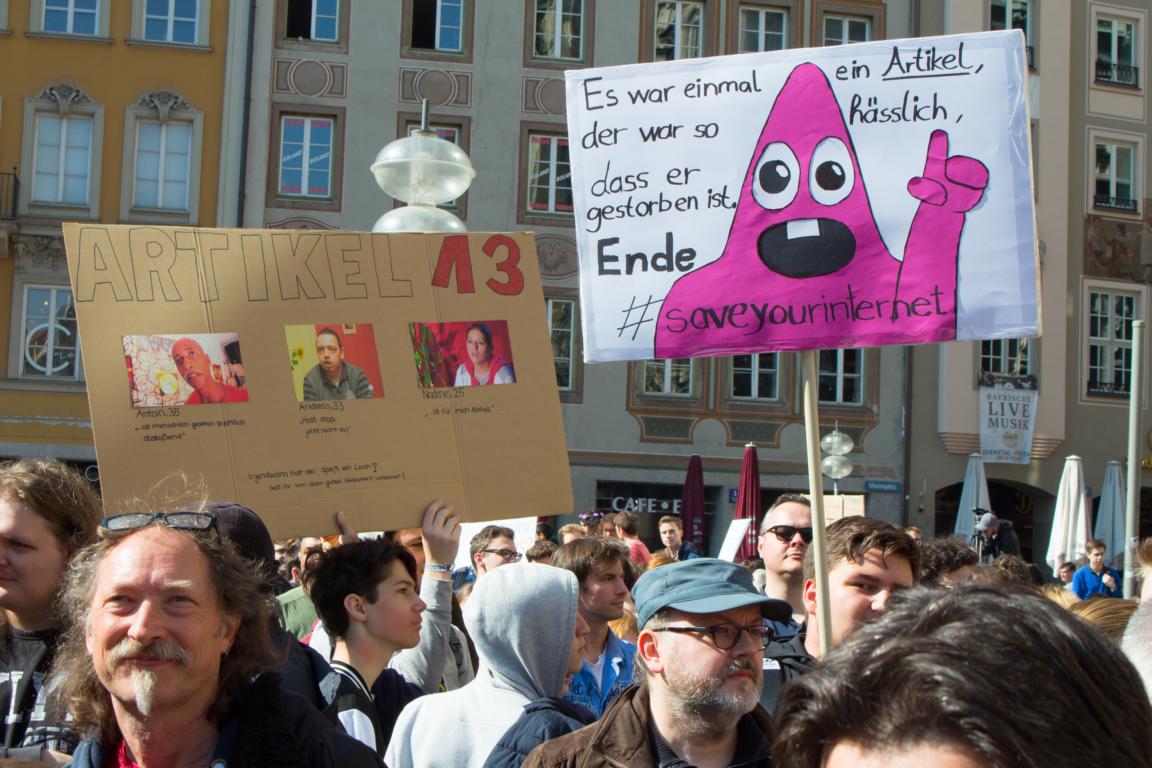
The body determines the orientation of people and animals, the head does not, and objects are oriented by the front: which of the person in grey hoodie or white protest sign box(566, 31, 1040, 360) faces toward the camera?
the white protest sign

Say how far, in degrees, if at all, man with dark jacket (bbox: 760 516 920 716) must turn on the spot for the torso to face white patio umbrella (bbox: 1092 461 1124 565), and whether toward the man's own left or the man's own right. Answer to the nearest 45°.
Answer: approximately 135° to the man's own left

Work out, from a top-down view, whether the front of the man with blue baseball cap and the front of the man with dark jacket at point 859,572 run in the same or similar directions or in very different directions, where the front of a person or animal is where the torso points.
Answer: same or similar directions

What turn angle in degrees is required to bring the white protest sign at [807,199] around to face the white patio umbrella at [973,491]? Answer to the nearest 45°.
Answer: approximately 180°

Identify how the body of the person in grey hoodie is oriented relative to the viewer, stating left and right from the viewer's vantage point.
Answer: facing away from the viewer and to the right of the viewer

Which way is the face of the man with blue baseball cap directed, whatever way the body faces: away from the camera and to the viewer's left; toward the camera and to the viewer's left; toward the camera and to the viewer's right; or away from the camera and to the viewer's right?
toward the camera and to the viewer's right

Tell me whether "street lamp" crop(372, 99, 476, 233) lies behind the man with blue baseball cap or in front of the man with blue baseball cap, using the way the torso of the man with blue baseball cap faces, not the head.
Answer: behind

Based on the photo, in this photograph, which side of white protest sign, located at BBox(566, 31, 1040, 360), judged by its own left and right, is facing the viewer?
front

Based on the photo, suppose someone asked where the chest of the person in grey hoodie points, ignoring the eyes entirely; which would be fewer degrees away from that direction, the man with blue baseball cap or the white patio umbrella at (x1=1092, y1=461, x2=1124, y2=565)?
the white patio umbrella

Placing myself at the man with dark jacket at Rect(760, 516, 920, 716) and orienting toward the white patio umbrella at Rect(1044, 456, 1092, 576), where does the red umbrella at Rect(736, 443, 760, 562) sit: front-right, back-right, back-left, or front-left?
front-left

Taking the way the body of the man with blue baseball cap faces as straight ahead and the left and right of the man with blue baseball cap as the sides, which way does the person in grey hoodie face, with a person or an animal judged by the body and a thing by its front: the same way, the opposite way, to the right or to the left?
to the left

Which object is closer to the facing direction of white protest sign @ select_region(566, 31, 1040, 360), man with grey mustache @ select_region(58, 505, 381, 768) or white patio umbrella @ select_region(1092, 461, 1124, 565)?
the man with grey mustache

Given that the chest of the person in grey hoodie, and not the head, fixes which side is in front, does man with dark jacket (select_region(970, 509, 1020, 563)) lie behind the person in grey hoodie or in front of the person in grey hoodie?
in front

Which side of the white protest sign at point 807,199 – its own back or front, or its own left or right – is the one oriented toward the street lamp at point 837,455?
back

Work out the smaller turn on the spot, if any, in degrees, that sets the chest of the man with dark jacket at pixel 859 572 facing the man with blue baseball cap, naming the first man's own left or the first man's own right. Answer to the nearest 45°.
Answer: approximately 45° to the first man's own right
